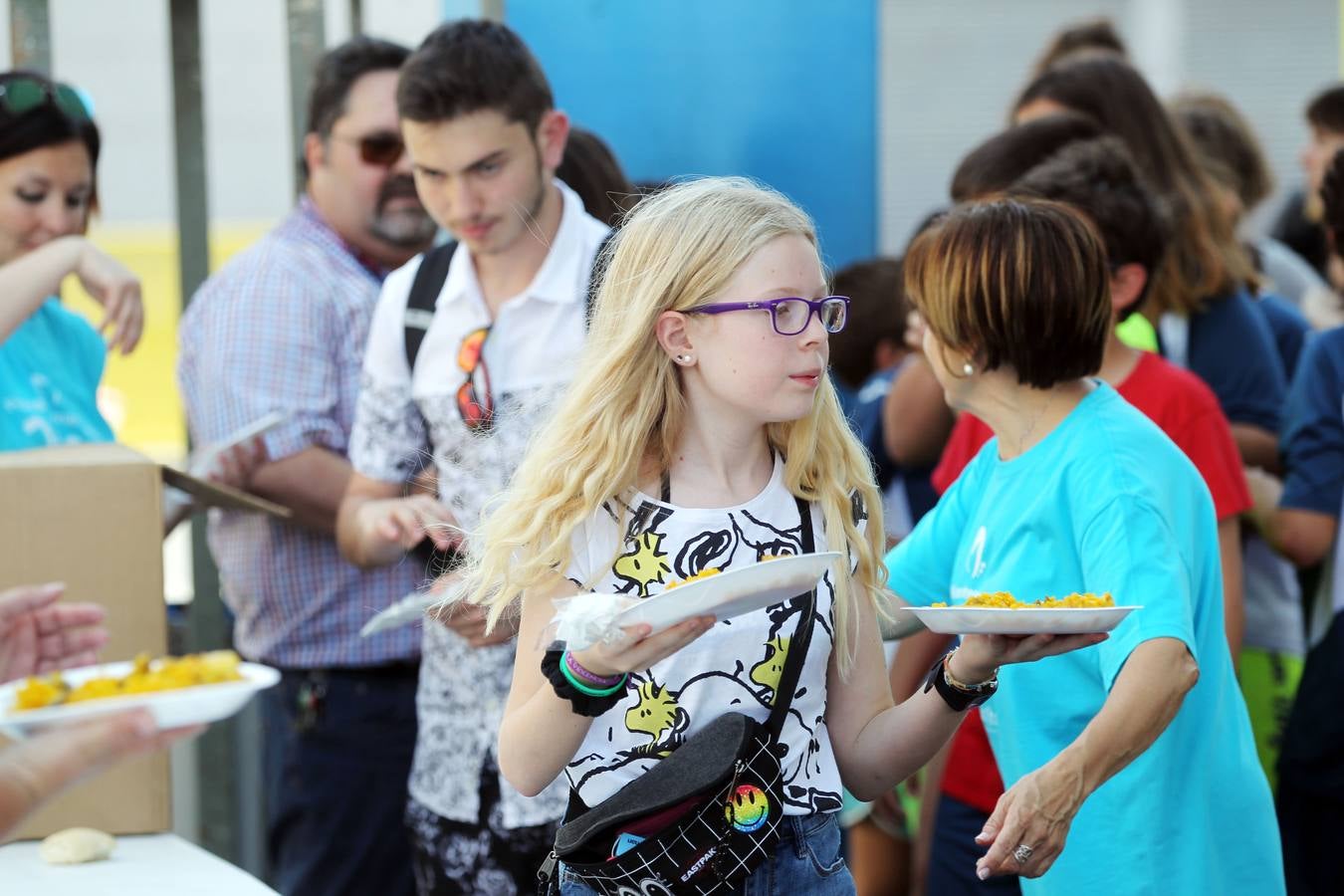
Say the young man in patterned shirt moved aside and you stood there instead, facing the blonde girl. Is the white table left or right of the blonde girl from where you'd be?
right

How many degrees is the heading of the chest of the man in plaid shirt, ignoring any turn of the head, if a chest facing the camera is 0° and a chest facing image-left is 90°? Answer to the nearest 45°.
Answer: approximately 315°

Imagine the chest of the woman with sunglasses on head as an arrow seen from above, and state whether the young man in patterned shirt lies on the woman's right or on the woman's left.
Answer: on the woman's left

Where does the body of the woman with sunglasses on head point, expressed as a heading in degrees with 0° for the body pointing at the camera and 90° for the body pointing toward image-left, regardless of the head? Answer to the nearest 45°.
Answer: approximately 0°

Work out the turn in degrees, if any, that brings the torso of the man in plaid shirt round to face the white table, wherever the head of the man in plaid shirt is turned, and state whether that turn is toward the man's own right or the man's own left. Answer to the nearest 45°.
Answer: approximately 45° to the man's own right
